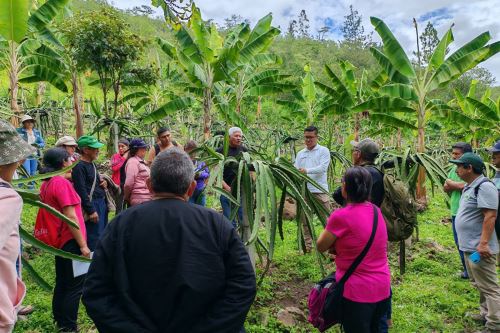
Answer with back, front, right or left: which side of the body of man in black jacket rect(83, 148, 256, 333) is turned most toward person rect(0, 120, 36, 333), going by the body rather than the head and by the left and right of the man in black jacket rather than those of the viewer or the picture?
left

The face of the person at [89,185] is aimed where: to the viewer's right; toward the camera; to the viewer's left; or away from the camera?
to the viewer's right

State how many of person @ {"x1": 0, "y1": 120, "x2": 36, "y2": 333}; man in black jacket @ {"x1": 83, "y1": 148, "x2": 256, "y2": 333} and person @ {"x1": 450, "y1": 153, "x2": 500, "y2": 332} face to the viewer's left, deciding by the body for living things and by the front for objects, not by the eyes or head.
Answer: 1

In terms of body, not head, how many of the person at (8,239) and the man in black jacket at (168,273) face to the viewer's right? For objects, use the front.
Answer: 1

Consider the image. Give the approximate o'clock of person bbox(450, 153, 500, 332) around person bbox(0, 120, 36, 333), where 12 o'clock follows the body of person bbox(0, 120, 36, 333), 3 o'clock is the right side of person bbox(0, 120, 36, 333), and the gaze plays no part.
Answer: person bbox(450, 153, 500, 332) is roughly at 12 o'clock from person bbox(0, 120, 36, 333).

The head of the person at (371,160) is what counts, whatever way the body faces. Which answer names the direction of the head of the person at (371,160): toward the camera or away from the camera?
away from the camera

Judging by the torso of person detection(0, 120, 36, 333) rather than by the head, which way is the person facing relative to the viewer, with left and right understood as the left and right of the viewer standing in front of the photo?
facing to the right of the viewer

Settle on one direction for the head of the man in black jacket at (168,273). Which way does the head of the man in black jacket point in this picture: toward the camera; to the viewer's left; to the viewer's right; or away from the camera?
away from the camera

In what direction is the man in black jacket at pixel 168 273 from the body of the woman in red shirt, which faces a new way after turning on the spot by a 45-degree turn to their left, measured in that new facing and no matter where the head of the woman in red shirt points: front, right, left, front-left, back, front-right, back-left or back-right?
back

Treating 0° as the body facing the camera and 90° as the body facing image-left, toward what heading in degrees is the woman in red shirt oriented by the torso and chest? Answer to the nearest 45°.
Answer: approximately 225°

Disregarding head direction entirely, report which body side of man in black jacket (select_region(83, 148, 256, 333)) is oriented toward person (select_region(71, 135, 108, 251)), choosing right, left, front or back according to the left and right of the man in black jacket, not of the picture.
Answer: front

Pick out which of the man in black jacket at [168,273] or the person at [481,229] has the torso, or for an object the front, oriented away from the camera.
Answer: the man in black jacket

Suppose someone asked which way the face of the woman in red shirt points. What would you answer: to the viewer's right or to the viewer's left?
to the viewer's right

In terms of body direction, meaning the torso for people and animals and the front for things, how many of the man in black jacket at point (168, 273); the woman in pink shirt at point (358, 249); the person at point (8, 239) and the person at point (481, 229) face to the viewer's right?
1

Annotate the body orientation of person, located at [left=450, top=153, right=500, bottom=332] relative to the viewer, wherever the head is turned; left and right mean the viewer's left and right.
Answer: facing to the left of the viewer

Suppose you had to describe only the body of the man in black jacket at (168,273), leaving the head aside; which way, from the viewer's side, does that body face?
away from the camera

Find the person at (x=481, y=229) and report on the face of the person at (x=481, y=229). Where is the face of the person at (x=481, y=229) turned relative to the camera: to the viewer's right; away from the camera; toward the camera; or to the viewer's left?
to the viewer's left
